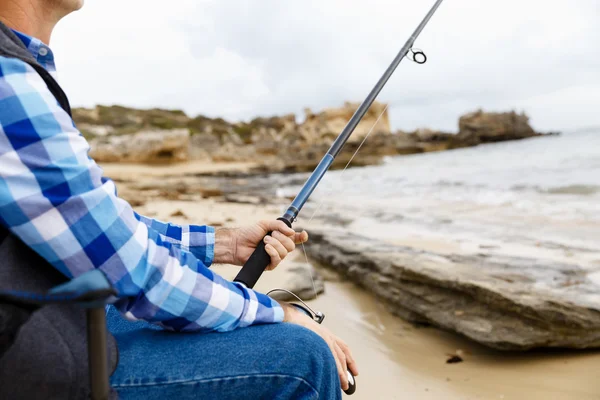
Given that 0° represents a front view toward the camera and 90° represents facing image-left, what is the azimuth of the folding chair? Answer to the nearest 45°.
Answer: approximately 270°

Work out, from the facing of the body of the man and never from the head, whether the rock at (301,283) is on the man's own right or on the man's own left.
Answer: on the man's own left

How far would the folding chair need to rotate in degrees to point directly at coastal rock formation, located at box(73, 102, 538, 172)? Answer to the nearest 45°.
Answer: approximately 90° to its left

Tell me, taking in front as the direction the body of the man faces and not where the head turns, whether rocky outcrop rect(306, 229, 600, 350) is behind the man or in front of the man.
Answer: in front

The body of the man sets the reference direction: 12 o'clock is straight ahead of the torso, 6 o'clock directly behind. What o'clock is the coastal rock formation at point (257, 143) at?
The coastal rock formation is roughly at 9 o'clock from the man.

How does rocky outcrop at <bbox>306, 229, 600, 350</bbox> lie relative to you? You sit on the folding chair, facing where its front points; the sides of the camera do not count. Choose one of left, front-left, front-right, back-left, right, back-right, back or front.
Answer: front-left

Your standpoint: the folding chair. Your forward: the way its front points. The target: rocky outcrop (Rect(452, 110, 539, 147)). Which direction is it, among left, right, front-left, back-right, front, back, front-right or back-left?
front-left

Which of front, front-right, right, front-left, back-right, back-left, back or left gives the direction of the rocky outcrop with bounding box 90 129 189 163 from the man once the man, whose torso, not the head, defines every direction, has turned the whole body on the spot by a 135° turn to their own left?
front-right

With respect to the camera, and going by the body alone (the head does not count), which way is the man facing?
to the viewer's right
